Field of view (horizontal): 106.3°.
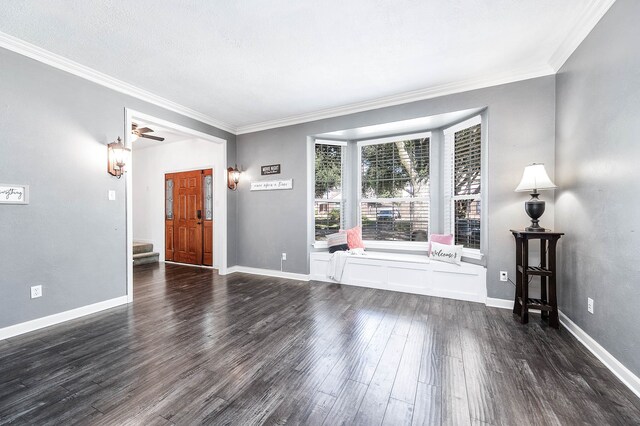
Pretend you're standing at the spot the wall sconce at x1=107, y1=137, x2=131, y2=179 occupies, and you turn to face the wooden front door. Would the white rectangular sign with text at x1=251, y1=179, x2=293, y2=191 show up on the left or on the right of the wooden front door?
right

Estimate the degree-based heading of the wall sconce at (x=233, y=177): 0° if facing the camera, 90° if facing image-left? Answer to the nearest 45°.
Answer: approximately 315°

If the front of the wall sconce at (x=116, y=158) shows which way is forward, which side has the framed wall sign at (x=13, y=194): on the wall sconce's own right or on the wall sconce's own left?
on the wall sconce's own right

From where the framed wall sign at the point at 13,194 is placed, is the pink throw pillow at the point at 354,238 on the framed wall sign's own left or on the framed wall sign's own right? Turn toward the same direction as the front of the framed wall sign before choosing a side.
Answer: on the framed wall sign's own left

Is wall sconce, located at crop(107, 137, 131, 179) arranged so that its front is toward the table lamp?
yes

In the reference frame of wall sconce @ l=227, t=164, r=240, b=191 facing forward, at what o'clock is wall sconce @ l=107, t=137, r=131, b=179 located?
wall sconce @ l=107, t=137, r=131, b=179 is roughly at 3 o'clock from wall sconce @ l=227, t=164, r=240, b=191.

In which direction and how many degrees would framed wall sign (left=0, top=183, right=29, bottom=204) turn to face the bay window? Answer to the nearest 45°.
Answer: approximately 45° to its left
